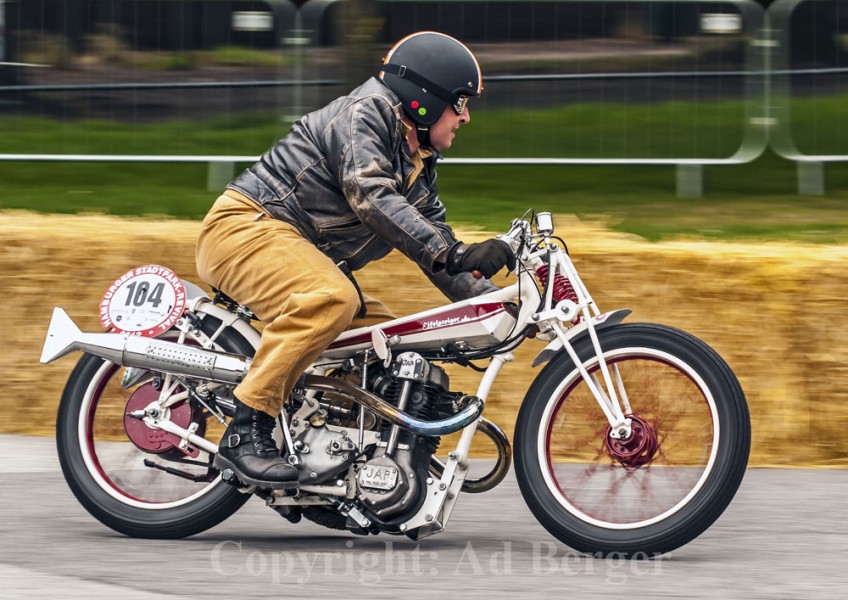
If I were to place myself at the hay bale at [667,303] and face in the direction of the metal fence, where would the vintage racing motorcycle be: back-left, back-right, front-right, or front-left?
back-left

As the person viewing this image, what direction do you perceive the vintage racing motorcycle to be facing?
facing to the right of the viewer

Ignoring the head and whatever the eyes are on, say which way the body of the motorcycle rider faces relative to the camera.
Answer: to the viewer's right

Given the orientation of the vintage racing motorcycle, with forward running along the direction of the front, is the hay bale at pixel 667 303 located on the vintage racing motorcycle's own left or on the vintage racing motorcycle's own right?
on the vintage racing motorcycle's own left

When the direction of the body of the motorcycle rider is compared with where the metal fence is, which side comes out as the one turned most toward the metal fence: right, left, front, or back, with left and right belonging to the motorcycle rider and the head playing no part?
left

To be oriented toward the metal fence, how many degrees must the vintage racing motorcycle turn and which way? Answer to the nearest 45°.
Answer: approximately 90° to its left

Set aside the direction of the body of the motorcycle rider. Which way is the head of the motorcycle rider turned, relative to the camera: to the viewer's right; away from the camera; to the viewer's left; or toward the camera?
to the viewer's right

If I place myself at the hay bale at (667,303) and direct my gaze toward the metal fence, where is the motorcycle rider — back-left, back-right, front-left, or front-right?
back-left
